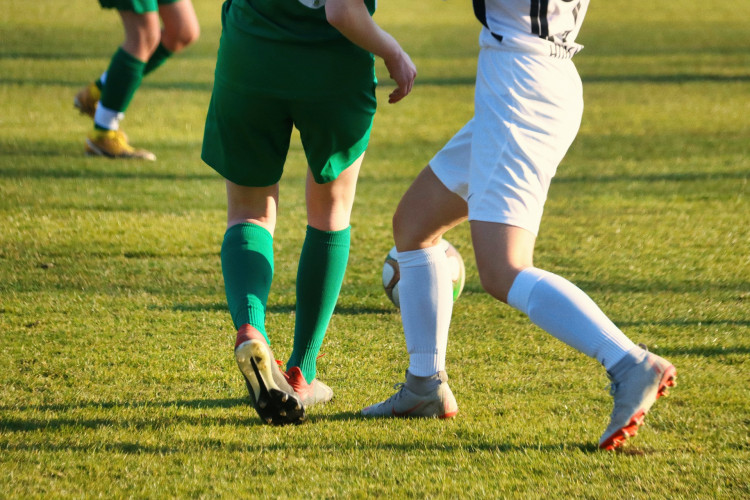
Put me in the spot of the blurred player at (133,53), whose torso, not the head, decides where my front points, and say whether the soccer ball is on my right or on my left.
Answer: on my right

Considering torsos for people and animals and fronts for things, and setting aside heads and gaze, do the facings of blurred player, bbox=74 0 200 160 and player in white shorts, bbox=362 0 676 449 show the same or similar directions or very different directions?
very different directions

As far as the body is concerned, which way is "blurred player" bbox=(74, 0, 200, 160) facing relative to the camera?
to the viewer's right

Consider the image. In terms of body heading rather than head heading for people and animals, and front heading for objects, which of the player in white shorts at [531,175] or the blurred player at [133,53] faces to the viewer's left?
the player in white shorts at [531,175]

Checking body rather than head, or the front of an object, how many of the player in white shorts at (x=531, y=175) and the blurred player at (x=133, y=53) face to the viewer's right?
1

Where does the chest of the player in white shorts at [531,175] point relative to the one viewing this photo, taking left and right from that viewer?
facing to the left of the viewer

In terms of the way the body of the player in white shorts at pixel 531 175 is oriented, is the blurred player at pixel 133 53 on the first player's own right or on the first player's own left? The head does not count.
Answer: on the first player's own right
